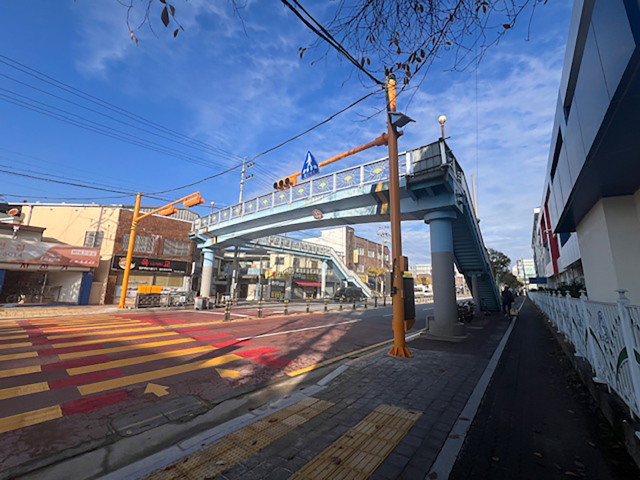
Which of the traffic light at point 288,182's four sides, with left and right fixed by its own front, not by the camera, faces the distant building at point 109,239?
right

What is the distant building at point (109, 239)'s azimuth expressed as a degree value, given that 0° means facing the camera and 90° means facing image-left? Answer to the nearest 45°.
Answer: approximately 315°

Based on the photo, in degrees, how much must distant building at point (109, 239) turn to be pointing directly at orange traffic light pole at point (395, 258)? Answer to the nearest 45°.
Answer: approximately 45° to its right

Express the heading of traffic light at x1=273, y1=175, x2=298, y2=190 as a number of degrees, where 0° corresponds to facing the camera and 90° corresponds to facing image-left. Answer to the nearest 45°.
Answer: approximately 45°

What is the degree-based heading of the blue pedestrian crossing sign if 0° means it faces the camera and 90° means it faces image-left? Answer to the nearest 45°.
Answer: approximately 45°

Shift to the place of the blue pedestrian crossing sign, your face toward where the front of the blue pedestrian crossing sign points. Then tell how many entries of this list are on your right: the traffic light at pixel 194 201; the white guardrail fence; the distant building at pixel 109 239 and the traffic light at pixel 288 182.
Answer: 3

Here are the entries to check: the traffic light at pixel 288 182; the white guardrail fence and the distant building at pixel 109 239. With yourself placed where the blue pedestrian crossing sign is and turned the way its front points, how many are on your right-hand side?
2

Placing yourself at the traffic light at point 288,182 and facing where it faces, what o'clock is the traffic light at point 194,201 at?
the traffic light at point 194,201 is roughly at 3 o'clock from the traffic light at point 288,182.

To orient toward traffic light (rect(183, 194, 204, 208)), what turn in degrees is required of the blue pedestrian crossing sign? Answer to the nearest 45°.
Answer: approximately 90° to its right
